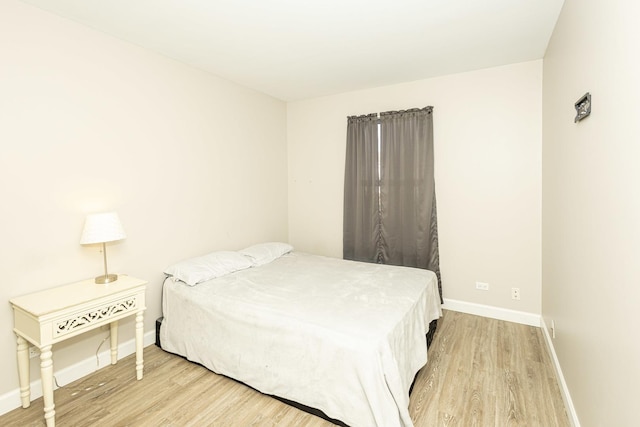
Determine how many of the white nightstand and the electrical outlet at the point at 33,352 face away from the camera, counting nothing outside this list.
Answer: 0

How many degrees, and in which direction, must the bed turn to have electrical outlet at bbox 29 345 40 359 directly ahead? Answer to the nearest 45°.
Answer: approximately 135° to its right

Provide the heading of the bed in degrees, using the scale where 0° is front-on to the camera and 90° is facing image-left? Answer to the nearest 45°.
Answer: approximately 315°

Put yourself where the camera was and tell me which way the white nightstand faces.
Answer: facing the viewer and to the right of the viewer

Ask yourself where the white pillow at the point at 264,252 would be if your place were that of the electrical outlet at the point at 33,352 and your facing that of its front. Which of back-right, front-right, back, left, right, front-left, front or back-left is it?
front-left

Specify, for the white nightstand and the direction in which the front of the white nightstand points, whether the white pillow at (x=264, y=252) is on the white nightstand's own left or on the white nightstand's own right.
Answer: on the white nightstand's own left

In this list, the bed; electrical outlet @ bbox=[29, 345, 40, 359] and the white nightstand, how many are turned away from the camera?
0

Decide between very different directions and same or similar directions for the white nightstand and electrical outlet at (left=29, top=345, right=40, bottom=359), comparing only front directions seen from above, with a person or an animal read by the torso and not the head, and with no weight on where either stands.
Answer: same or similar directions

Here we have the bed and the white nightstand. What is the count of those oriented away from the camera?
0

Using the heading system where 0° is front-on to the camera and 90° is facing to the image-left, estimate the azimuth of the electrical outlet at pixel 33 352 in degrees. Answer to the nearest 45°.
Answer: approximately 315°

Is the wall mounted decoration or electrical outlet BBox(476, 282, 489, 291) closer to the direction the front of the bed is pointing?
the wall mounted decoration

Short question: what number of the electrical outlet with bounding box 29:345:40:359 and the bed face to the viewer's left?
0

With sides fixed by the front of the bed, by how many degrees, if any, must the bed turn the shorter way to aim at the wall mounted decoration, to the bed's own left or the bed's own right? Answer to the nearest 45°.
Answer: approximately 45° to the bed's own left

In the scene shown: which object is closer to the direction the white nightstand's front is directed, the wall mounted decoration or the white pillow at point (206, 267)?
the wall mounted decoration

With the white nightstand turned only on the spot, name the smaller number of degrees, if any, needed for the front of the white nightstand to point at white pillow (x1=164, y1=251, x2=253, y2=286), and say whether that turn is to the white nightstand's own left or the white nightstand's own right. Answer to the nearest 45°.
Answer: approximately 45° to the white nightstand's own left
